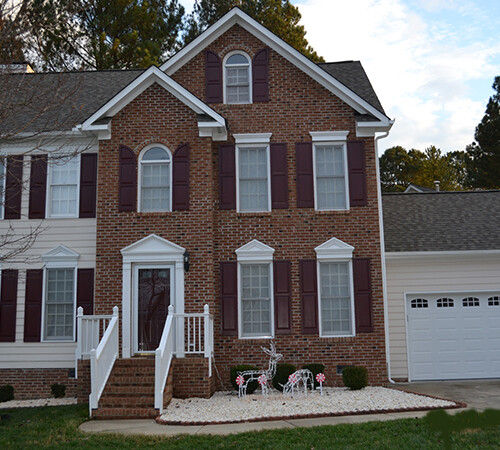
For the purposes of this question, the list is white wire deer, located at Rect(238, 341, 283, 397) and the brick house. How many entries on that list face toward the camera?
1

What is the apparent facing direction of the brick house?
toward the camera

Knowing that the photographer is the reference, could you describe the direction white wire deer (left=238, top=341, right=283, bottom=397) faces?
facing to the right of the viewer

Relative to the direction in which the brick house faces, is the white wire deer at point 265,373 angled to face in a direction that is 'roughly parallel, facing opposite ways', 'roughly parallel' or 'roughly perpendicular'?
roughly perpendicular

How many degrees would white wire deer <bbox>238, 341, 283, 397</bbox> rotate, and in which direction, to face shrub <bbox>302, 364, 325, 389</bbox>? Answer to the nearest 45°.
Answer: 0° — it already faces it

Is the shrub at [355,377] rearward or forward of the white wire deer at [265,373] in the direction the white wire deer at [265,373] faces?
forward

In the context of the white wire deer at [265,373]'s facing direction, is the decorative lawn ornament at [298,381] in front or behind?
in front

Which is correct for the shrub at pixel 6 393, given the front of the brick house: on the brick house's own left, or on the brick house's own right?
on the brick house's own right

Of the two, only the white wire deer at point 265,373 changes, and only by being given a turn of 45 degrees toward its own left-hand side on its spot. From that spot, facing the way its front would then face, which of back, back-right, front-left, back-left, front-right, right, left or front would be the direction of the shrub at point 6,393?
back-left
